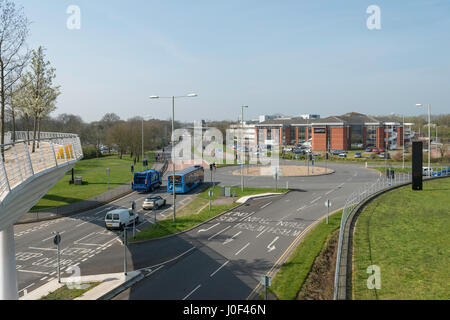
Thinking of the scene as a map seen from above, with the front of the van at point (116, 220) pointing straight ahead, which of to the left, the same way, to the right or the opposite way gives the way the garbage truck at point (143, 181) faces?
the same way

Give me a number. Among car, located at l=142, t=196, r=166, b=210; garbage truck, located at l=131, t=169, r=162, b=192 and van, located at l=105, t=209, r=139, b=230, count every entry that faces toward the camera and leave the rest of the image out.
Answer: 0

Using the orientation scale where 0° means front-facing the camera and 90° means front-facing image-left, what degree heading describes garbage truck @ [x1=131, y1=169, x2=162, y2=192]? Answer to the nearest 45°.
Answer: approximately 225°

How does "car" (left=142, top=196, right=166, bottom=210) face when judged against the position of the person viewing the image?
facing away from the viewer and to the right of the viewer

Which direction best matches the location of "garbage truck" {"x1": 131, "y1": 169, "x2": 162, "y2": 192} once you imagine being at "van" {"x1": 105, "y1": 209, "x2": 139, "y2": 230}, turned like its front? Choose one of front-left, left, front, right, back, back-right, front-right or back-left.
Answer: front-left

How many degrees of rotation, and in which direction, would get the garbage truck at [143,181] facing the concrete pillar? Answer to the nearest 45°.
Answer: approximately 135° to its right

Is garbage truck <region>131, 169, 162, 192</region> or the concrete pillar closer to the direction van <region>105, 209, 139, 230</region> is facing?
the garbage truck

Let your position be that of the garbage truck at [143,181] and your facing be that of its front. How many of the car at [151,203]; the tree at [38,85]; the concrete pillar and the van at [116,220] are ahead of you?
0

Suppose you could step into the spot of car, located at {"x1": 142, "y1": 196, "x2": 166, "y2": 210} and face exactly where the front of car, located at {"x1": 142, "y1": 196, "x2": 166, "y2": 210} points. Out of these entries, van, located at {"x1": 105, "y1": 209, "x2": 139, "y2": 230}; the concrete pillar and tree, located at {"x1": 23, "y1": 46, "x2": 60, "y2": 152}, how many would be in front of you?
0

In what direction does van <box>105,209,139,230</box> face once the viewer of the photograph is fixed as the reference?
facing away from the viewer and to the right of the viewer

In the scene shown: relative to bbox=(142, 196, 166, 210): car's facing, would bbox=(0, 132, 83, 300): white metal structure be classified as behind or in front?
behind

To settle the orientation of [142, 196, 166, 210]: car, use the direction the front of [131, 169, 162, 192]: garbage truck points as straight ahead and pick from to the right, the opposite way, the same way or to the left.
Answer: the same way

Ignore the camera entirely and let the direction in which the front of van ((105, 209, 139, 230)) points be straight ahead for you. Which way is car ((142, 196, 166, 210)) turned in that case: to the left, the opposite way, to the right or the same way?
the same way
